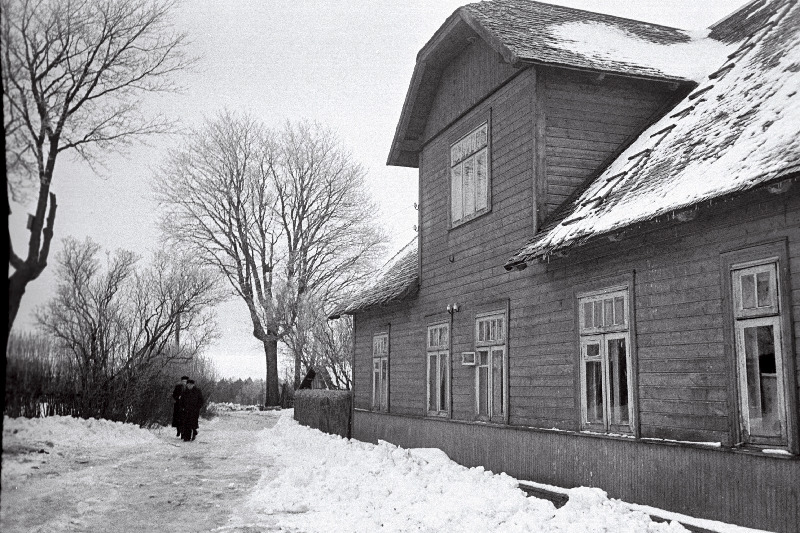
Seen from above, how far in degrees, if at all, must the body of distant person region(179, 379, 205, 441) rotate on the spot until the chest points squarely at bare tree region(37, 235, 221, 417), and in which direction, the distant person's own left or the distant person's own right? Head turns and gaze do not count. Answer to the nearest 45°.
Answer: approximately 135° to the distant person's own right

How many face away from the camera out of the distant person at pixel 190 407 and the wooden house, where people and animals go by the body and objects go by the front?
0

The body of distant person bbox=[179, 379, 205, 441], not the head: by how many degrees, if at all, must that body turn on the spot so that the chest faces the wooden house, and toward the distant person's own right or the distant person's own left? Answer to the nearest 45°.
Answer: approximately 45° to the distant person's own left

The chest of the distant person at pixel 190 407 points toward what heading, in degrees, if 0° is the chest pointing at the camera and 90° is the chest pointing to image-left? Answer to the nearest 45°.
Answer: approximately 0°

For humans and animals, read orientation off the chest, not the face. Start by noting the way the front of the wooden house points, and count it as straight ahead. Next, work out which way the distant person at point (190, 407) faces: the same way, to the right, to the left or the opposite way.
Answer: to the left

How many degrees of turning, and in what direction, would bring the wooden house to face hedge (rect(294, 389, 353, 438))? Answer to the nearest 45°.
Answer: approximately 90° to its right

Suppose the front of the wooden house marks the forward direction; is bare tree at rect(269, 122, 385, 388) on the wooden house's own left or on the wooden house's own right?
on the wooden house's own right

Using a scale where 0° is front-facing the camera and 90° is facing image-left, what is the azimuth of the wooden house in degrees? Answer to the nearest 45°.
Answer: approximately 45°

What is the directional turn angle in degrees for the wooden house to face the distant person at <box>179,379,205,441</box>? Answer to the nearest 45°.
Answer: approximately 90° to its right

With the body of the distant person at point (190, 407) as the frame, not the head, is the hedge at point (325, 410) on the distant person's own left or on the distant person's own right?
on the distant person's own left

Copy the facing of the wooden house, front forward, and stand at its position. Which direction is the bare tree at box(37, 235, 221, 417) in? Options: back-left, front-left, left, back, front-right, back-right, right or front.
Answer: right
